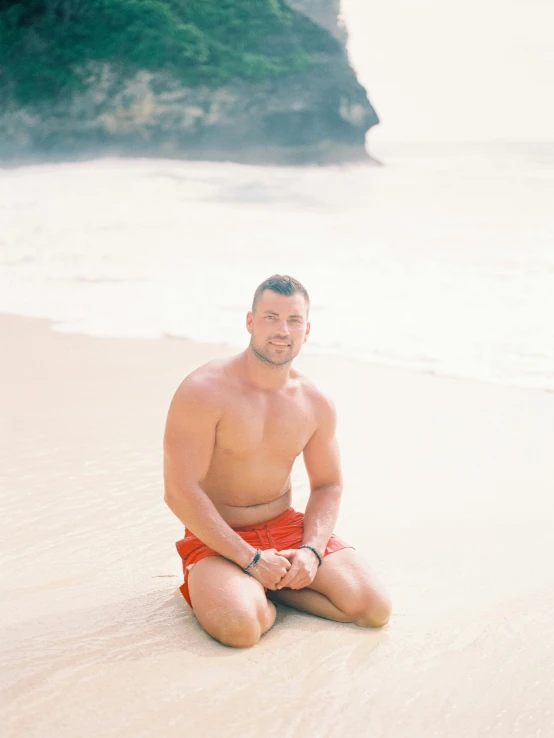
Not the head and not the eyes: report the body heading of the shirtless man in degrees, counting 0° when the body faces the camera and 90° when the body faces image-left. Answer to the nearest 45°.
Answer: approximately 315°
